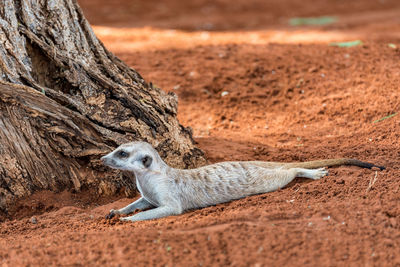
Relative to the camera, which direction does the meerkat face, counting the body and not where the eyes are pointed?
to the viewer's left

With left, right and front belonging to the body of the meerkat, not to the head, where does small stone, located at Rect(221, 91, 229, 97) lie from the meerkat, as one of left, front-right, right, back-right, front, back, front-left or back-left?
right

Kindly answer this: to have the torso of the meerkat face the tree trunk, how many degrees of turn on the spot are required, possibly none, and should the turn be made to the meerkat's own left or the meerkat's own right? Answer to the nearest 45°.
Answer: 0° — it already faces it

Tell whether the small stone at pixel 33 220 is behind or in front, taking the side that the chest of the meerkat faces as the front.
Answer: in front
